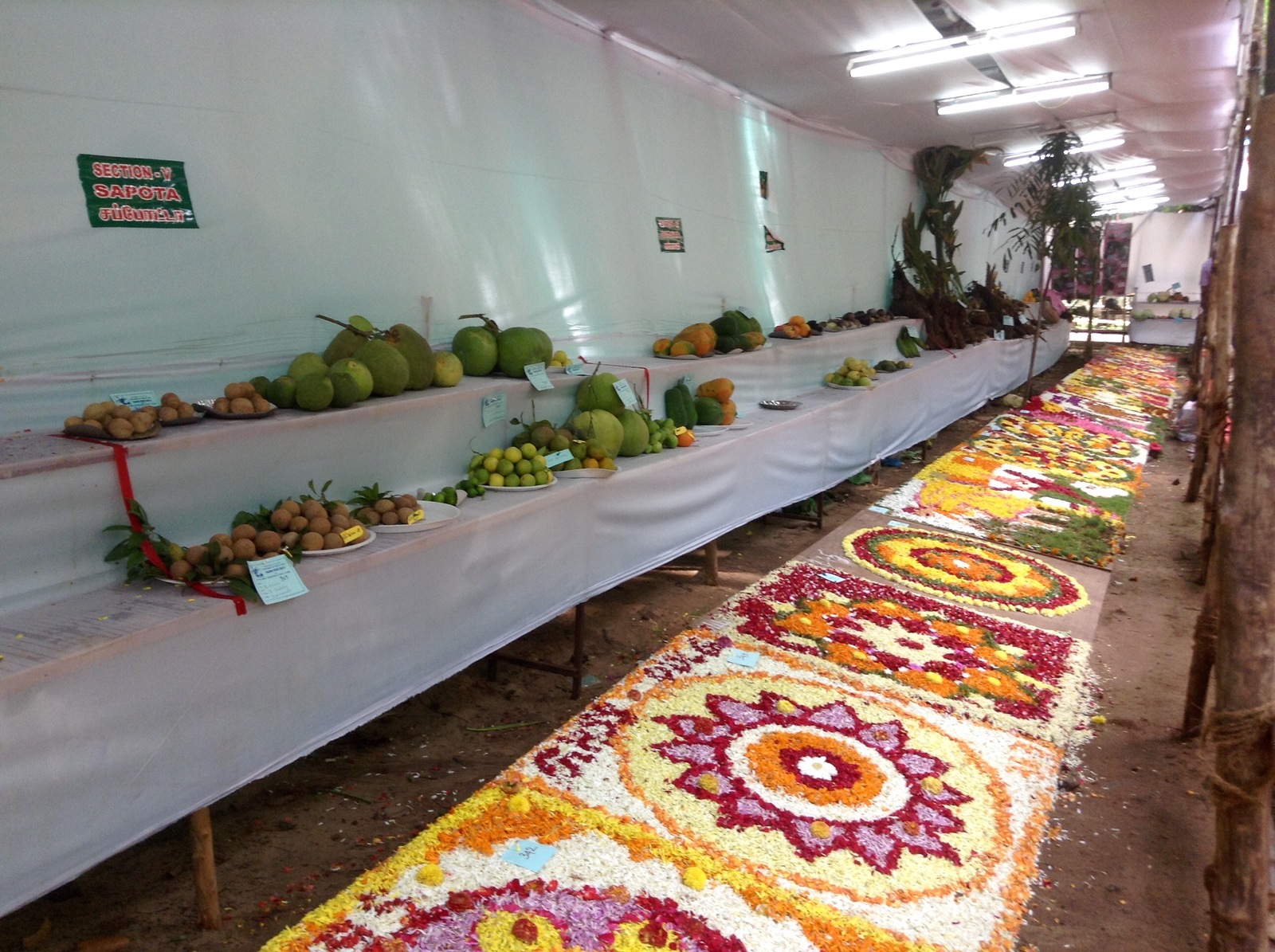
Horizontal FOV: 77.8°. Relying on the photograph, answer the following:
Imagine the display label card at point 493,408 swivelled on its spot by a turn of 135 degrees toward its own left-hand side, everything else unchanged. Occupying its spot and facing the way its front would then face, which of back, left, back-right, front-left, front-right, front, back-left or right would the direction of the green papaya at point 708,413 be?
front-right

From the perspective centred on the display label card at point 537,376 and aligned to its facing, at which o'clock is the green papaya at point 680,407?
The green papaya is roughly at 9 o'clock from the display label card.

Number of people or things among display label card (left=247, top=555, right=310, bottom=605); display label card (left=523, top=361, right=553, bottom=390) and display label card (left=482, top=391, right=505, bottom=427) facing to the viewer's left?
0

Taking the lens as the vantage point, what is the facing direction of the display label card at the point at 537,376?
facing the viewer and to the right of the viewer

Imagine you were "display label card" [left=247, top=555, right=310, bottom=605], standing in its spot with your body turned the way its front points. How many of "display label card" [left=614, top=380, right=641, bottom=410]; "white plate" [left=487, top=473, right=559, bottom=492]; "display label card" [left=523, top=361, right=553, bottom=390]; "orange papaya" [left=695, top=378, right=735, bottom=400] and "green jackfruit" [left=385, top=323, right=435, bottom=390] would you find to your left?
5

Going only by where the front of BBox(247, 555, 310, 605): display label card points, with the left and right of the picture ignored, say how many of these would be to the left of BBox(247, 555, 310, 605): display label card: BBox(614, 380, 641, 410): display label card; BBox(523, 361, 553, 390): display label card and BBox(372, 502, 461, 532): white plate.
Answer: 3

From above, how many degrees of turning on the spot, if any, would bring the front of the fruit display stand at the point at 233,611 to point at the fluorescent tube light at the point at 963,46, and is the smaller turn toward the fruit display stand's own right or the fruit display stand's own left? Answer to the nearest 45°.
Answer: approximately 90° to the fruit display stand's own left

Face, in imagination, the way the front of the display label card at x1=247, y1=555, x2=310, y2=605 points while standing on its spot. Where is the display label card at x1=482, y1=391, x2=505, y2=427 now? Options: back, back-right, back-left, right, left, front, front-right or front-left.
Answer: left

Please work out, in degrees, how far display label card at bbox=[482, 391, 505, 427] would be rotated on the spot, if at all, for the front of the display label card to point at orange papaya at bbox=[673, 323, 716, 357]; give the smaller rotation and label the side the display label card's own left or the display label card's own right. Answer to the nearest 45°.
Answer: approximately 90° to the display label card's own left

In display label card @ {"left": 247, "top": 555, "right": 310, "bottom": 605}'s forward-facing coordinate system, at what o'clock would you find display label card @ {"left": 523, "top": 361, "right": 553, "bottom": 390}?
display label card @ {"left": 523, "top": 361, "right": 553, "bottom": 390} is roughly at 9 o'clock from display label card @ {"left": 247, "top": 555, "right": 310, "bottom": 605}.

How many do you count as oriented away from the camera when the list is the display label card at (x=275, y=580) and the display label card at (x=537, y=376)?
0

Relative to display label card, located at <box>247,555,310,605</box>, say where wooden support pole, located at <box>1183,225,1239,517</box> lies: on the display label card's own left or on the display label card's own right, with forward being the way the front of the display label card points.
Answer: on the display label card's own left

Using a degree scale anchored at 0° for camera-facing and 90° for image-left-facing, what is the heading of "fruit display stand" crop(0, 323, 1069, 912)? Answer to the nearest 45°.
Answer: approximately 315°
